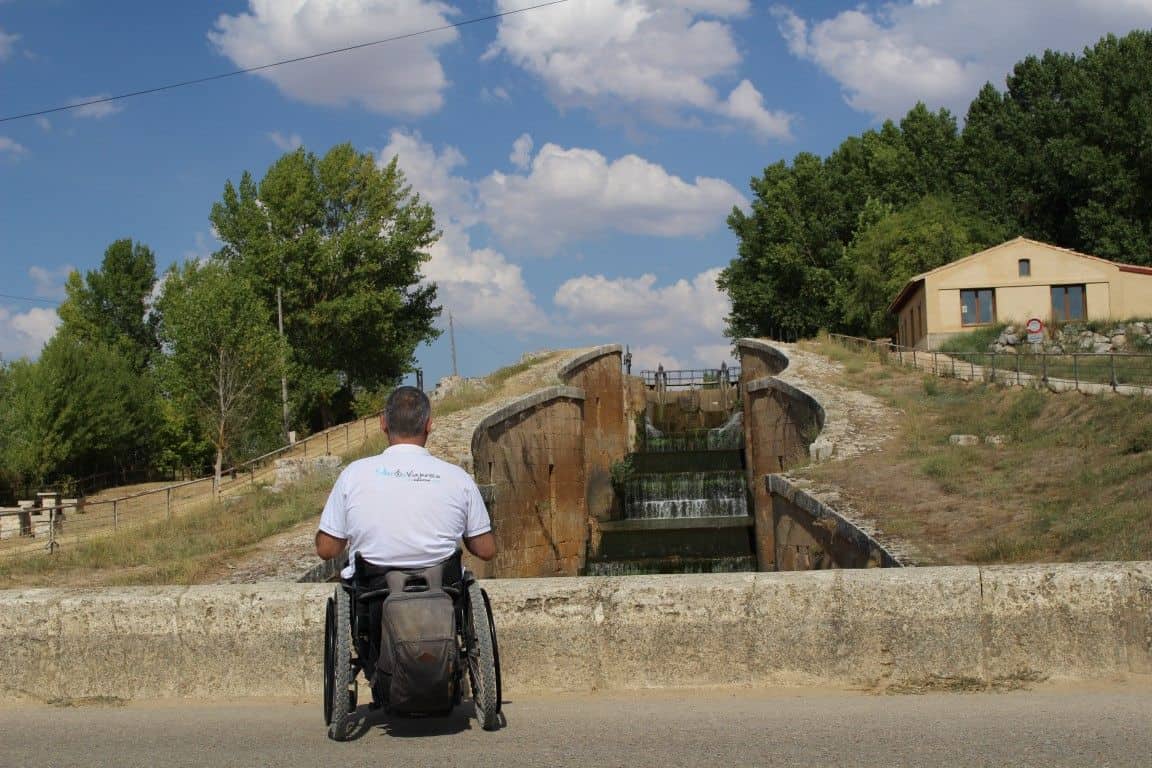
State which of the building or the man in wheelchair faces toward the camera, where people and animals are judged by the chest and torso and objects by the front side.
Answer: the building

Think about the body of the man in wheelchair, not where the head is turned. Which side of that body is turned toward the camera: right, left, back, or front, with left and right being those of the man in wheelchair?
back

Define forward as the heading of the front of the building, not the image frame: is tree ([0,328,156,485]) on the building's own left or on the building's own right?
on the building's own right

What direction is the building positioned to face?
toward the camera

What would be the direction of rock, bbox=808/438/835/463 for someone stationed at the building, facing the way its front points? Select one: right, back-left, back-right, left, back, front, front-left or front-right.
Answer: front

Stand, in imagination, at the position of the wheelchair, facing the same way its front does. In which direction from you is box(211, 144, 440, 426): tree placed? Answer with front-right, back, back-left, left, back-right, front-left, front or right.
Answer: front

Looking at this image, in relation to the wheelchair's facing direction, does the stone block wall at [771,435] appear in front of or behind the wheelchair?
in front

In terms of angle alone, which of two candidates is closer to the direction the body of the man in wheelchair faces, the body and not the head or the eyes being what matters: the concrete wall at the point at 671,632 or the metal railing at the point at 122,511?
the metal railing

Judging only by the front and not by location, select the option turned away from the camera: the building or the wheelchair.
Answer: the wheelchair

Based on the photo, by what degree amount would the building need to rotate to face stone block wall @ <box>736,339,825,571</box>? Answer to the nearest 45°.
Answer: approximately 45° to its right

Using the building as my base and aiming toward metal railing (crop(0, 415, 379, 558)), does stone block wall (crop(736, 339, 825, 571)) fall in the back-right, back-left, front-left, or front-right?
front-left

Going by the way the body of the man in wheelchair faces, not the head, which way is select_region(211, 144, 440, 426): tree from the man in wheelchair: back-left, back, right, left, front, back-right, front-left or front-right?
front

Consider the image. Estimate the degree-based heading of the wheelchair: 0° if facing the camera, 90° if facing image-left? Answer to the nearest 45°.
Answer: approximately 180°

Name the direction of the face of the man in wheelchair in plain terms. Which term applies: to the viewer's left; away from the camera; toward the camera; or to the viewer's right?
away from the camera
